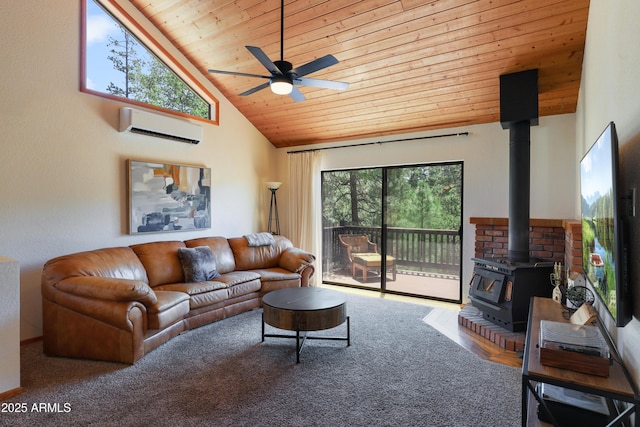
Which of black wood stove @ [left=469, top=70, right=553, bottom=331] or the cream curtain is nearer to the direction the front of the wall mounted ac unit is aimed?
the black wood stove

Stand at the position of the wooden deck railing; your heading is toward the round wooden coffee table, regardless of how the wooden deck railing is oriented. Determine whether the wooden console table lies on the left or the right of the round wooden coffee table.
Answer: left

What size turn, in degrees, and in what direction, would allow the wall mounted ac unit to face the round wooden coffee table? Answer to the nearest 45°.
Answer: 0° — it already faces it

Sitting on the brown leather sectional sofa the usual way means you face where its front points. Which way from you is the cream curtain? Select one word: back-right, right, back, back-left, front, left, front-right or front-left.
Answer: left

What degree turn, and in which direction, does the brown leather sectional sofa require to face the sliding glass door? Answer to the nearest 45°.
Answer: approximately 45° to its left

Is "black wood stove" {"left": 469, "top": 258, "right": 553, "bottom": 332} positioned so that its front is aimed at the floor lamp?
no

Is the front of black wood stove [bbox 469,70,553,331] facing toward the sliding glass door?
no

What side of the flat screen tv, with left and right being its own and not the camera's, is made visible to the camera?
left

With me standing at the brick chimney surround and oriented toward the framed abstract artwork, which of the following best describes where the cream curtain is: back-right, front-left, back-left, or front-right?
front-right

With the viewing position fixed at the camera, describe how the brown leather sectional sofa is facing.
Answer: facing the viewer and to the right of the viewer

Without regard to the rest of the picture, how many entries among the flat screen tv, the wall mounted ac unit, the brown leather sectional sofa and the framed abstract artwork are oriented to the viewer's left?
1

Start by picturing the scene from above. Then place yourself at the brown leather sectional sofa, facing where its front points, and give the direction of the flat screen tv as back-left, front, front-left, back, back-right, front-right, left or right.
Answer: front

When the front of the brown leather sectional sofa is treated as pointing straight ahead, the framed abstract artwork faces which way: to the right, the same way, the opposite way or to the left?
the same way

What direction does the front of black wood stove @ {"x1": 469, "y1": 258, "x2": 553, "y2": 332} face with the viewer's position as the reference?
facing the viewer and to the left of the viewer

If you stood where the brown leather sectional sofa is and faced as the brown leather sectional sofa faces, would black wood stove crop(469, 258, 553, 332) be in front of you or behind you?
in front
